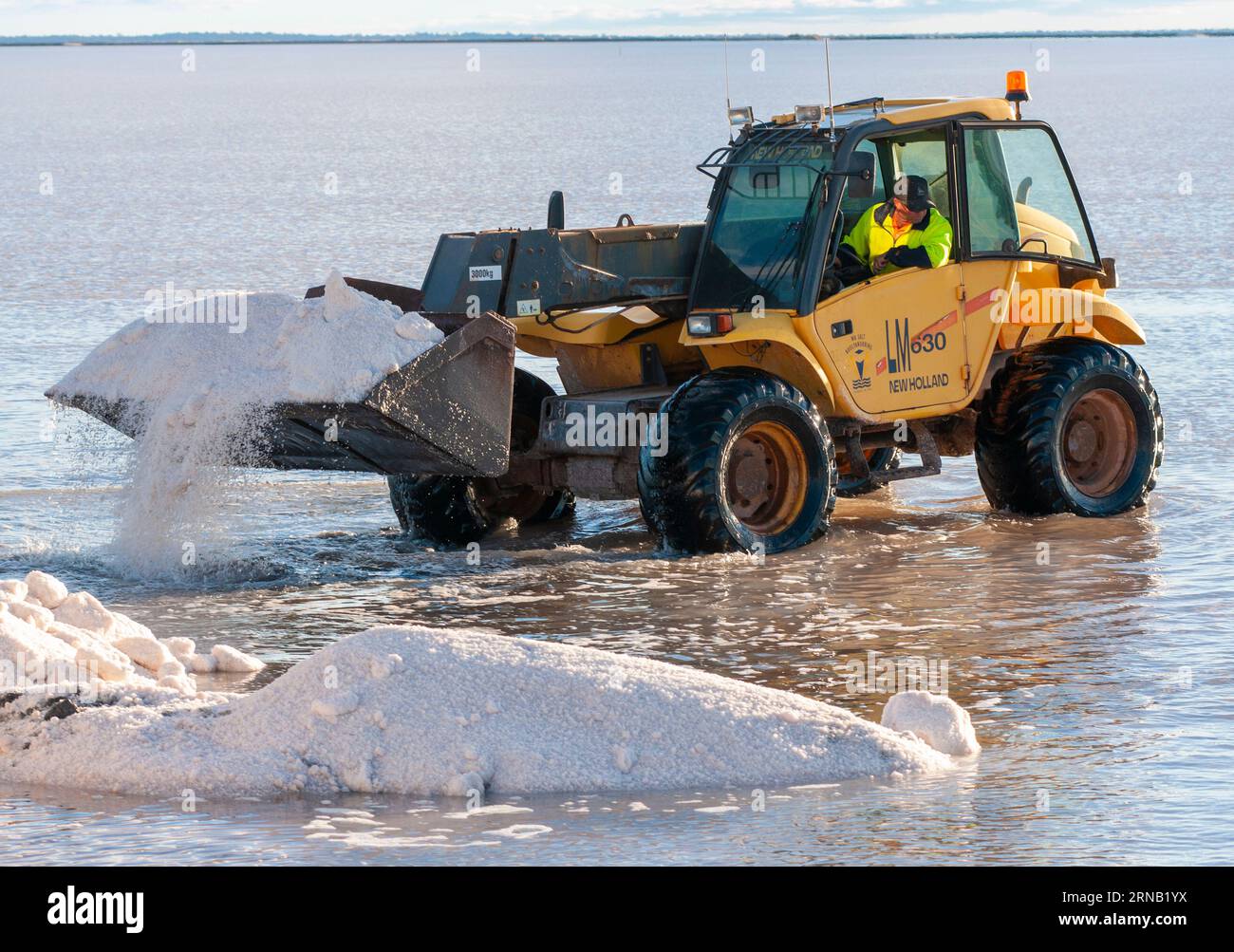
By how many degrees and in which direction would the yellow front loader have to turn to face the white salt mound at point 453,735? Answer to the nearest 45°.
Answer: approximately 45° to its left

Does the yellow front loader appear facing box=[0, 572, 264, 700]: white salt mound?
yes

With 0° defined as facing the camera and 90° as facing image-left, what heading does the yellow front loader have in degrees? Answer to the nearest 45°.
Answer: approximately 45°

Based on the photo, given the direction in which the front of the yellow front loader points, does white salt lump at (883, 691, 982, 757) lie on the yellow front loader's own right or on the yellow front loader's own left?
on the yellow front loader's own left

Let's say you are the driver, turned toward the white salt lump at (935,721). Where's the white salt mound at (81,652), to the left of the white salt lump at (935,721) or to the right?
right
